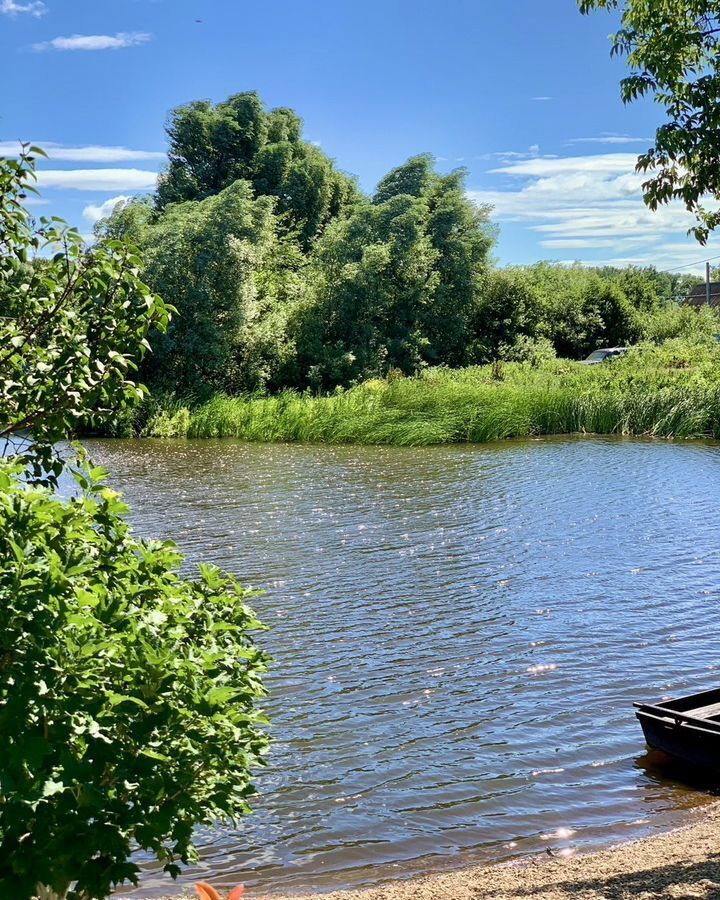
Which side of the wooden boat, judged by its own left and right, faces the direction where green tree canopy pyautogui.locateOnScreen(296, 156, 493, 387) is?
right

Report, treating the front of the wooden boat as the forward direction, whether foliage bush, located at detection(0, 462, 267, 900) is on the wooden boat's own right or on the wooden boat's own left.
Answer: on the wooden boat's own left

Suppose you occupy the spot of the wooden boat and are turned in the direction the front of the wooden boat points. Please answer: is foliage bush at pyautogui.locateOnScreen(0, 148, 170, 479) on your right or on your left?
on your left

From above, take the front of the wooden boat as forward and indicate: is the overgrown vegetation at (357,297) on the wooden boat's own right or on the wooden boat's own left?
on the wooden boat's own right

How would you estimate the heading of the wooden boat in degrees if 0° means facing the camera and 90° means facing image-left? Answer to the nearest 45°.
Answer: approximately 90°

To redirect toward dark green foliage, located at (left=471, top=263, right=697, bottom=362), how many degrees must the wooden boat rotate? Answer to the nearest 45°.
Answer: approximately 90° to its right
